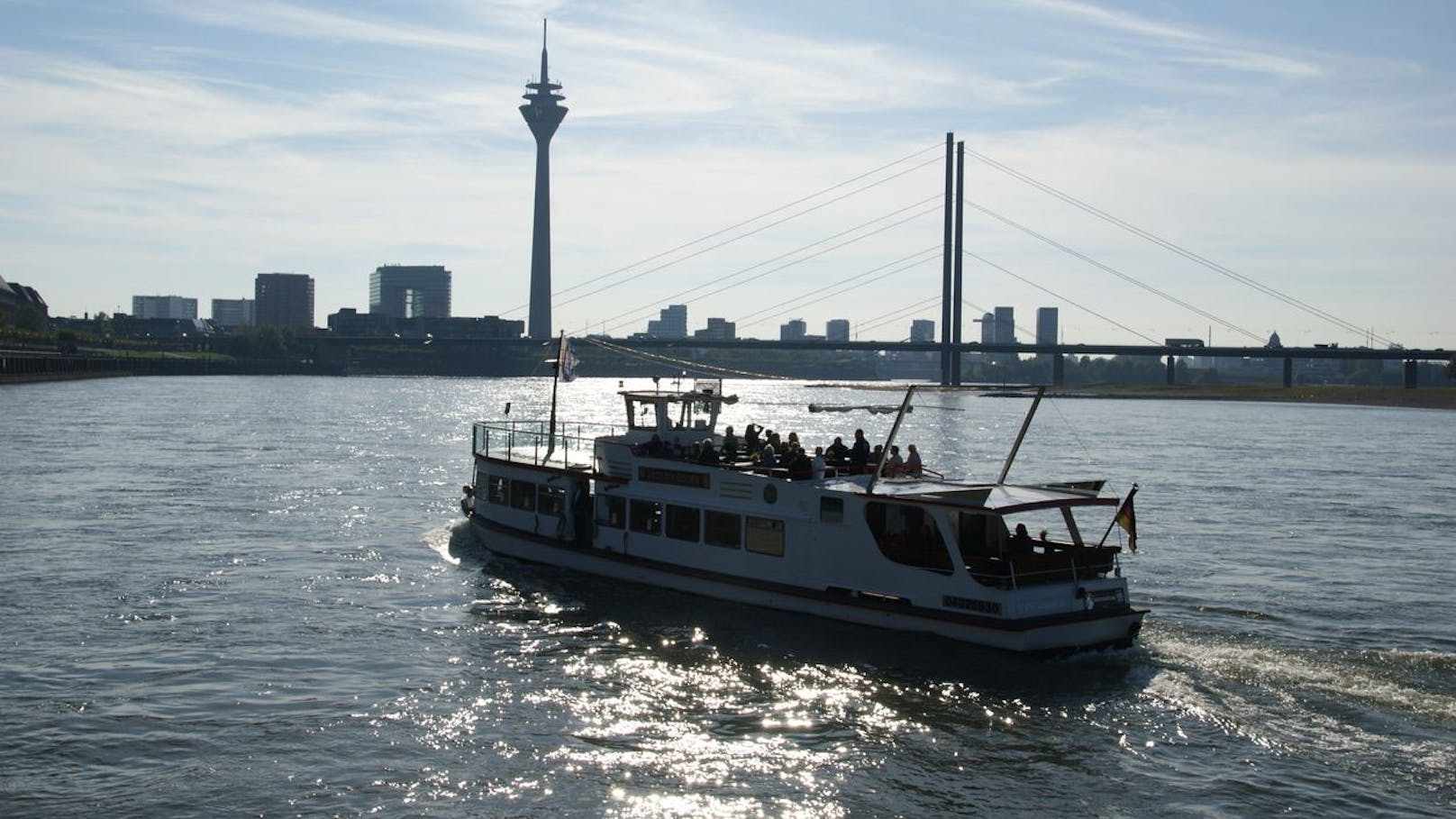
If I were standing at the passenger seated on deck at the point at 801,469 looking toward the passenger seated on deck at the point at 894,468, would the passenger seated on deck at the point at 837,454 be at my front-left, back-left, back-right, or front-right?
front-left

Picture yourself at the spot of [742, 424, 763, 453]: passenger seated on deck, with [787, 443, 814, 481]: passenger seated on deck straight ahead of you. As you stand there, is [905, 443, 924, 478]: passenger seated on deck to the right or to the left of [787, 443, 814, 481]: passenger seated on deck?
left

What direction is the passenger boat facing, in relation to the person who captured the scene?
facing away from the viewer and to the left of the viewer
